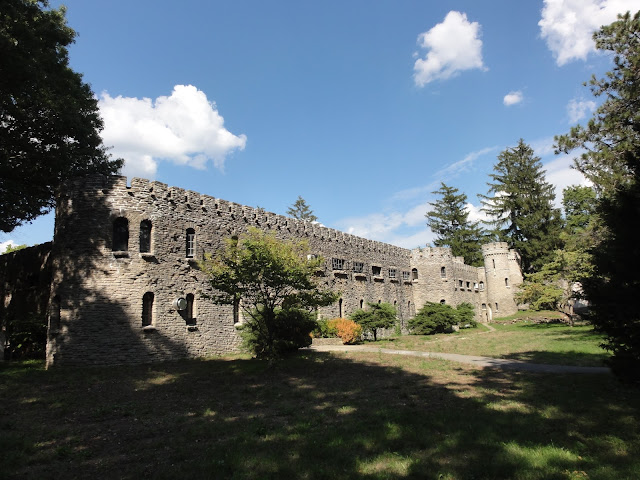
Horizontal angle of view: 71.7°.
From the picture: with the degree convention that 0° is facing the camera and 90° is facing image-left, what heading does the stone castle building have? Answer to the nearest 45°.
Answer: approximately 315°

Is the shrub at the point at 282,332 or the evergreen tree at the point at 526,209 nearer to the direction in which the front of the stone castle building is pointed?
the shrub
